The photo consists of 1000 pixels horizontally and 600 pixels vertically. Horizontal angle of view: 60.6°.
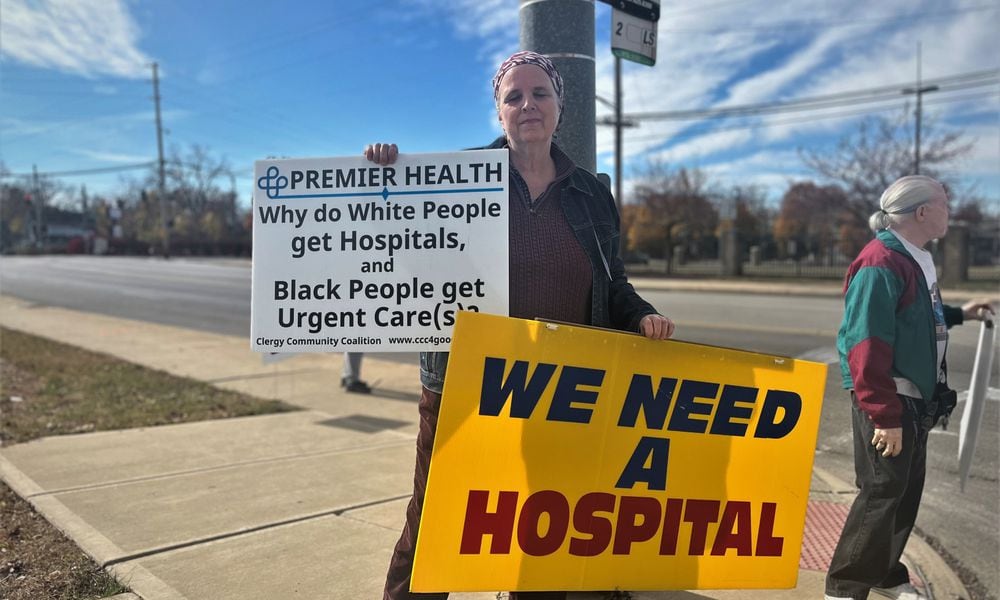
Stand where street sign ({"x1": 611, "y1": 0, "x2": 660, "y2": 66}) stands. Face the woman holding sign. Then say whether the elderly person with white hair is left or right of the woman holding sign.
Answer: left

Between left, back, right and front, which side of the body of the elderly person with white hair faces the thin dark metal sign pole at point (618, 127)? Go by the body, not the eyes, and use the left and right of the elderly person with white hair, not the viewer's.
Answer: left

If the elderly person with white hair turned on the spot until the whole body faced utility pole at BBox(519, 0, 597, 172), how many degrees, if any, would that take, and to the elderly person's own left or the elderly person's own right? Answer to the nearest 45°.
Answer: approximately 180°

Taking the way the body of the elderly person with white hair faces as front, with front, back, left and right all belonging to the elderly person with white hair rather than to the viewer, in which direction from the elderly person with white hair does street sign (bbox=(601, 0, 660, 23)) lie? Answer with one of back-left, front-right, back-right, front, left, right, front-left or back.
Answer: back-left

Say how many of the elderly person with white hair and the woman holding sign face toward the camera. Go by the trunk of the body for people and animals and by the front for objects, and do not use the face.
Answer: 1

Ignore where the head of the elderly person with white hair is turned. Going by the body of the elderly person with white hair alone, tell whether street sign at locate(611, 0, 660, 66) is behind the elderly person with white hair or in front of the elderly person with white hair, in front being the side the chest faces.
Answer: behind

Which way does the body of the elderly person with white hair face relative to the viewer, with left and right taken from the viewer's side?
facing to the right of the viewer

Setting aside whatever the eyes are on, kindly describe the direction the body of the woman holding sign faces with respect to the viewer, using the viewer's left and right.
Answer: facing the viewer

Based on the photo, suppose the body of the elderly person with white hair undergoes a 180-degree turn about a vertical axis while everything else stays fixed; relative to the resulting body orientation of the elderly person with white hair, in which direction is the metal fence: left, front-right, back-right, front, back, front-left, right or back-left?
right

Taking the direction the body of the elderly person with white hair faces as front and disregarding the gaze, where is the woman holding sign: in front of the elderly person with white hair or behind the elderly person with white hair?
behind

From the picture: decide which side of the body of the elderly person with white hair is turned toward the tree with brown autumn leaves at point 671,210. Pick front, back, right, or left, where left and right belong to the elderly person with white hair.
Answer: left
